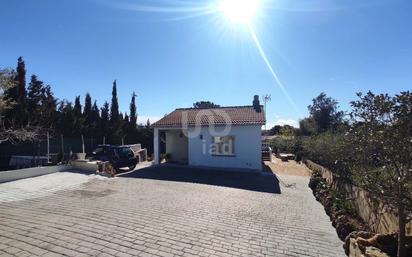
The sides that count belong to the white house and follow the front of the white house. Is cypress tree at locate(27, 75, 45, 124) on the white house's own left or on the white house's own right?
on the white house's own right

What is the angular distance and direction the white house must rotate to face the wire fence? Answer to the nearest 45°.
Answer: approximately 90° to its right

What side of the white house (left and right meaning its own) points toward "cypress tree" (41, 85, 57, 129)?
right

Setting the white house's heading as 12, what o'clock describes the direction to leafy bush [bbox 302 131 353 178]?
The leafy bush is roughly at 10 o'clock from the white house.

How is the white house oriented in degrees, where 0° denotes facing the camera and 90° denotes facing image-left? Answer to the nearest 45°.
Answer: approximately 0°

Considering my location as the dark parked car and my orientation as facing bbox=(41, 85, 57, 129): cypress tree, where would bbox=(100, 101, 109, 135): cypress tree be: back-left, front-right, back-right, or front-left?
front-right

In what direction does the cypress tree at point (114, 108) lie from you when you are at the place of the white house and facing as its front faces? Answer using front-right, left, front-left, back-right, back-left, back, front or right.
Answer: back-right

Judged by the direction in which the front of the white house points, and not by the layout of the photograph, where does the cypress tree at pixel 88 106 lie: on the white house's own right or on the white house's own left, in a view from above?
on the white house's own right

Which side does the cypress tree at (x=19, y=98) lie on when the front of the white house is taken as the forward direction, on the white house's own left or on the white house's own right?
on the white house's own right

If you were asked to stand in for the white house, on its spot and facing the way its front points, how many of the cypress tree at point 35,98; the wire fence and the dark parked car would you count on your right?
3

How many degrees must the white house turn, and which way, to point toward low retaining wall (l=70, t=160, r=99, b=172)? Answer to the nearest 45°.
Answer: approximately 90° to its right

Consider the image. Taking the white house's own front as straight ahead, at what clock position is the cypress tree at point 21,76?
The cypress tree is roughly at 3 o'clock from the white house.
